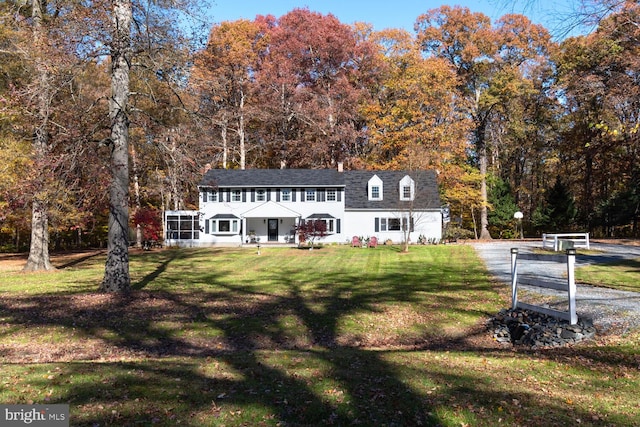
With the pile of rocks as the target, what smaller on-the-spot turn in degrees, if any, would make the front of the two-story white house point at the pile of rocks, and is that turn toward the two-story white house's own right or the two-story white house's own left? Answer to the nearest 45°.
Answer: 0° — it already faces it

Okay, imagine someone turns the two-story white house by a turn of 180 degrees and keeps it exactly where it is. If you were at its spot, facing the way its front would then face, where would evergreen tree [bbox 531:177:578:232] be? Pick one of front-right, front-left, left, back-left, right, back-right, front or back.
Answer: right

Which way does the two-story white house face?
toward the camera
